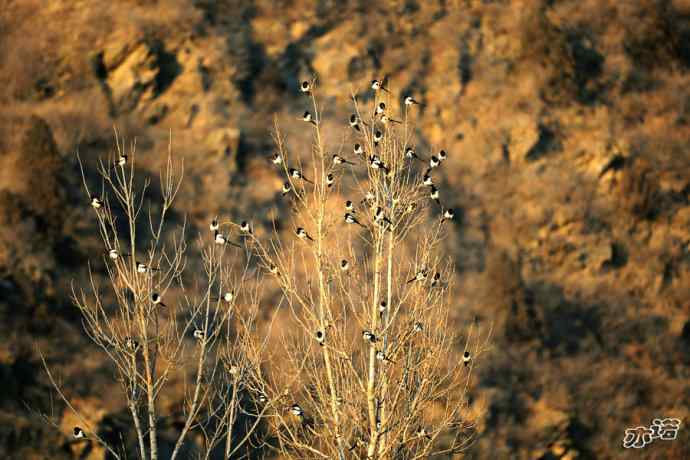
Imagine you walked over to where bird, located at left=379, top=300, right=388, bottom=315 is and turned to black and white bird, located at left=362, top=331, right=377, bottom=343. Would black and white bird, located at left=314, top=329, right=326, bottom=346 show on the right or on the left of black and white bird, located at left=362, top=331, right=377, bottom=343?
right

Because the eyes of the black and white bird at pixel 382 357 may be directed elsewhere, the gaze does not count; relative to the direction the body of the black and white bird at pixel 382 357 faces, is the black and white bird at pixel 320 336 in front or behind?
in front

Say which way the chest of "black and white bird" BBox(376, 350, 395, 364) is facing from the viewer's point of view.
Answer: to the viewer's left

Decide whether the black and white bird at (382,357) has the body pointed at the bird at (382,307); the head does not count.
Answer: no
